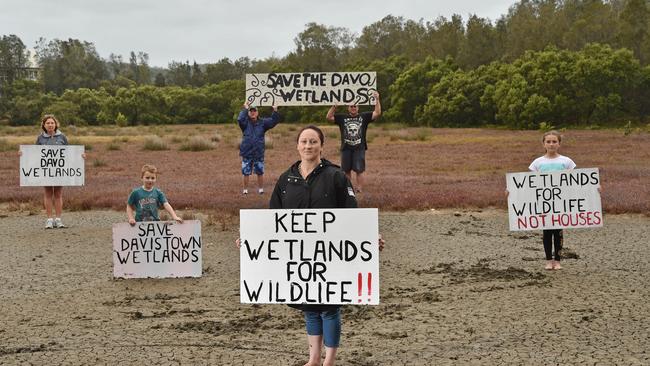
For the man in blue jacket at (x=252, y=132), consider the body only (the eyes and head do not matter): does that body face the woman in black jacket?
yes

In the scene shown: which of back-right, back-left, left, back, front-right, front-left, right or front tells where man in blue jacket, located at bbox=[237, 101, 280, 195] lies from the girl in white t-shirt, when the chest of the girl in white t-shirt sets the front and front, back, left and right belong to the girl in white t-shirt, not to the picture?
back-right

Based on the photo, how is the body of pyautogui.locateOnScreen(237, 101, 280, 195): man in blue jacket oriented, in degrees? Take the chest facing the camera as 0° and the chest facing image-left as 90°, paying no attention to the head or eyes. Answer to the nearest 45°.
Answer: approximately 0°

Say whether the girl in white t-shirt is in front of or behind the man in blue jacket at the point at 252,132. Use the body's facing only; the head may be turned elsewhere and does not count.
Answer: in front

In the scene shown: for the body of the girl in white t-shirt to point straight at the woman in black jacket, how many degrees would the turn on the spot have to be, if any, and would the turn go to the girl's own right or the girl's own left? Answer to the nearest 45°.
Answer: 0° — they already face them

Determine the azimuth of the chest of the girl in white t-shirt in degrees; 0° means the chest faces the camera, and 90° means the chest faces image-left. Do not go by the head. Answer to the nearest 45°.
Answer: approximately 0°

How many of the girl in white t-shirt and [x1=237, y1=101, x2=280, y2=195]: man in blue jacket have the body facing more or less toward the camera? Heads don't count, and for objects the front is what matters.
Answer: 2

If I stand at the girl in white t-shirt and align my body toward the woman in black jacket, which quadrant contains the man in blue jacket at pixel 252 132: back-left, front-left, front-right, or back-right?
back-right

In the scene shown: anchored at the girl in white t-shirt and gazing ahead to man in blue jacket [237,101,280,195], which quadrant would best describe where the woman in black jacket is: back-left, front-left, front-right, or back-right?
back-left
